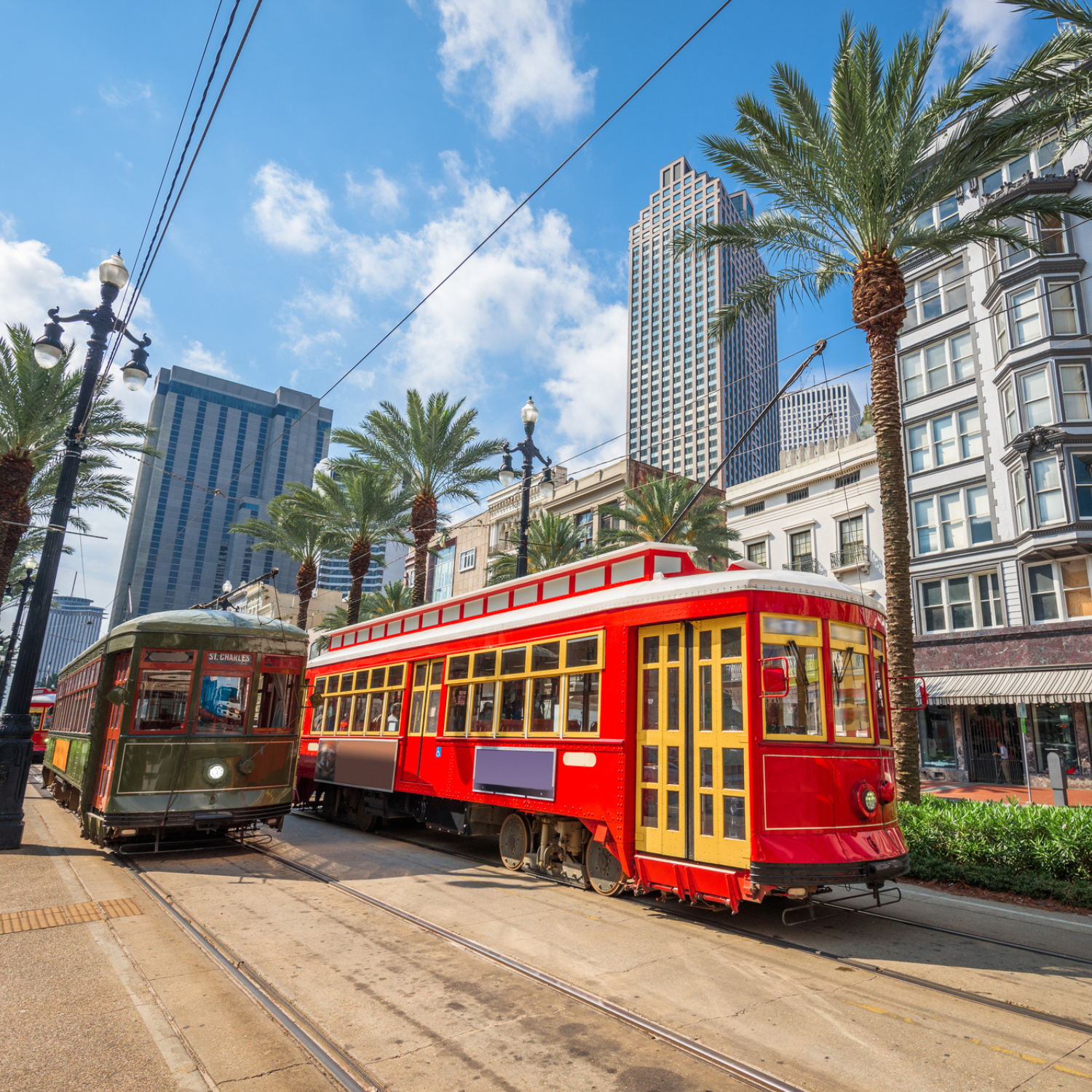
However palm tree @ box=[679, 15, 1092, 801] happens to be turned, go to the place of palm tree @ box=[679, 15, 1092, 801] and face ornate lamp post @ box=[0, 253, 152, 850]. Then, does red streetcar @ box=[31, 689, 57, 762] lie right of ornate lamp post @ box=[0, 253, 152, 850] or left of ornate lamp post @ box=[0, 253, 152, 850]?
right

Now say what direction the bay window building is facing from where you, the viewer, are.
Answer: facing the viewer and to the left of the viewer

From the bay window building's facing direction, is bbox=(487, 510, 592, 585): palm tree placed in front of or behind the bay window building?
in front

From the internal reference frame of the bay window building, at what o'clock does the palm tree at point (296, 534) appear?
The palm tree is roughly at 1 o'clock from the bay window building.

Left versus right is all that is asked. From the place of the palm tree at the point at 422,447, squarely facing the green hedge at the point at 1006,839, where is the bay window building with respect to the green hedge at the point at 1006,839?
left

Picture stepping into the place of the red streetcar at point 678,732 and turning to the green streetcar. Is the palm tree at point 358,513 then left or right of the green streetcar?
right

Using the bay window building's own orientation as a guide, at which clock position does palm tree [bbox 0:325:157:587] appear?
The palm tree is roughly at 12 o'clock from the bay window building.
